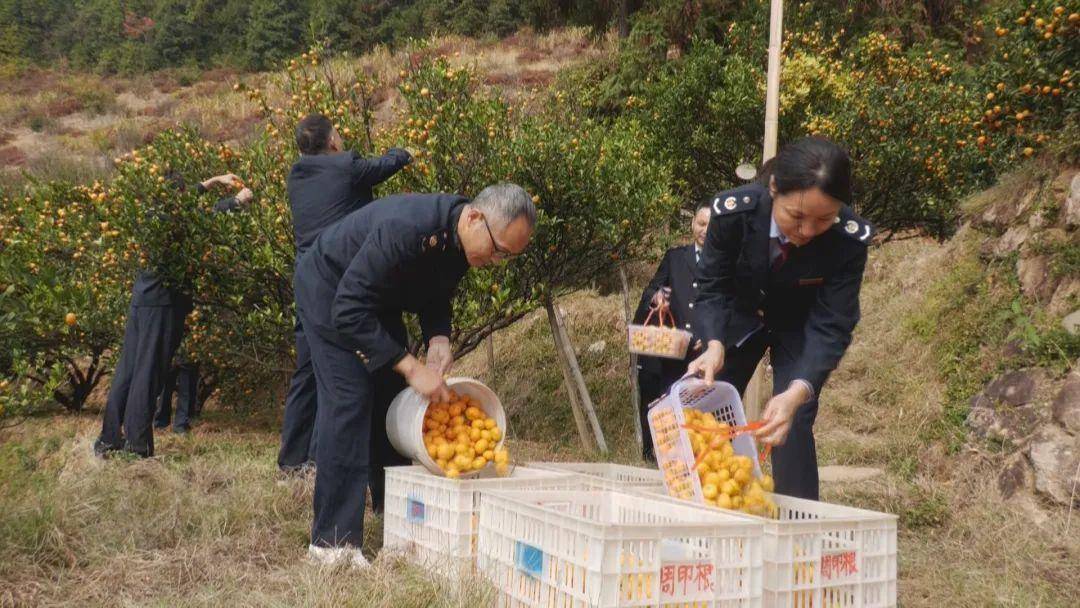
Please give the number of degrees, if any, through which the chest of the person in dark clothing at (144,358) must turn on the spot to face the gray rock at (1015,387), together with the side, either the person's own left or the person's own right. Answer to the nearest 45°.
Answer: approximately 90° to the person's own right

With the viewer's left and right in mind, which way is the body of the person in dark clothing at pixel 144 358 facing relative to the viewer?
facing away from the viewer and to the right of the viewer

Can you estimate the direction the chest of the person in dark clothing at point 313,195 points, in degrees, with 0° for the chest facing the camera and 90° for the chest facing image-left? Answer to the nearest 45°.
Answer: approximately 225°

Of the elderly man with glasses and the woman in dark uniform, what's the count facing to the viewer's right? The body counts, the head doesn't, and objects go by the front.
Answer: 1

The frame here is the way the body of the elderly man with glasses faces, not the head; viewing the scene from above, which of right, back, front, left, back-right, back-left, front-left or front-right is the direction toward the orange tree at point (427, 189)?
left

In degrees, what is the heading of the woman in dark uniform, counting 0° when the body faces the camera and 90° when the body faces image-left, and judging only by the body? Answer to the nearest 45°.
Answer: approximately 45°

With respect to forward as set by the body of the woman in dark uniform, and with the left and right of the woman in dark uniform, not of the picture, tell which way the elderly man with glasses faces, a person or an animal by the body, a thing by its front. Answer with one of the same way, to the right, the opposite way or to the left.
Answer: to the left

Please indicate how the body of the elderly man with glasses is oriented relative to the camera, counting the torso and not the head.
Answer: to the viewer's right

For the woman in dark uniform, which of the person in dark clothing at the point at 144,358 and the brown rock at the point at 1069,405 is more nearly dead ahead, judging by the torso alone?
the person in dark clothing

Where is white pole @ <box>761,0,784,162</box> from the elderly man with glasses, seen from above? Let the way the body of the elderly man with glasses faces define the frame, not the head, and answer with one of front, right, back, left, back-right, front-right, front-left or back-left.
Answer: front-left

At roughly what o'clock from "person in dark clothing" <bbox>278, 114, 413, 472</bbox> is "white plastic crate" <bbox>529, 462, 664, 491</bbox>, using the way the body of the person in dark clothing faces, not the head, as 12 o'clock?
The white plastic crate is roughly at 3 o'clock from the person in dark clothing.

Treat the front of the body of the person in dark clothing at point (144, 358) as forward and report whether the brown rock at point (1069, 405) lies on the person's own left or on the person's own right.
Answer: on the person's own right

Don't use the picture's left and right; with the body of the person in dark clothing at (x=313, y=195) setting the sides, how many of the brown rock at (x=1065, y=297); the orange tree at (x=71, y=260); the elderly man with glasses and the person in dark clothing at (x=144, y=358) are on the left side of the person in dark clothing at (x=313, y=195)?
2
